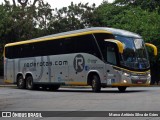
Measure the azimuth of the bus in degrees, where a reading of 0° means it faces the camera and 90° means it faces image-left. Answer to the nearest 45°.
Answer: approximately 315°
